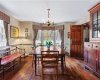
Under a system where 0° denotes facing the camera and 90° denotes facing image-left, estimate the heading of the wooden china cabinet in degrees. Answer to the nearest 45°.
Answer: approximately 45°
